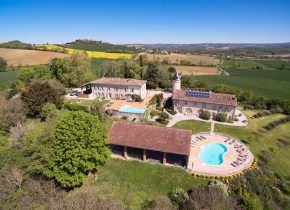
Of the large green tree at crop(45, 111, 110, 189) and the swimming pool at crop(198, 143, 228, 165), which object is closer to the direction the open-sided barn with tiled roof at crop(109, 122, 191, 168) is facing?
the large green tree

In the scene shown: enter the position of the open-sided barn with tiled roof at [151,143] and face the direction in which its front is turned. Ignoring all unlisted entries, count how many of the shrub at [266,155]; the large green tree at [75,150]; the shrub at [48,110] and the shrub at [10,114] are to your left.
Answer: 1

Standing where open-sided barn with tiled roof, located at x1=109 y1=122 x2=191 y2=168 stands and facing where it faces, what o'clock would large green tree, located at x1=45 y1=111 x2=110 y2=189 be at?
The large green tree is roughly at 2 o'clock from the open-sided barn with tiled roof.

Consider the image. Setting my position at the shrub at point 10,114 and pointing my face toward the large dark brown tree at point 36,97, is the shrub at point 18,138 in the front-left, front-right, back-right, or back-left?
back-right

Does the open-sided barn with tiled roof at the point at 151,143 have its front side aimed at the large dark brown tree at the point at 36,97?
no

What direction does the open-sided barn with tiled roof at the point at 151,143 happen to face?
toward the camera

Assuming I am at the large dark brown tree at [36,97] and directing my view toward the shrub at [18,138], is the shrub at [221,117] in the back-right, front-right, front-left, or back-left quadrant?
front-left

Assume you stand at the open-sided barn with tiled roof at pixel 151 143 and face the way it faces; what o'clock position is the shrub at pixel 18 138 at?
The shrub is roughly at 3 o'clock from the open-sided barn with tiled roof.

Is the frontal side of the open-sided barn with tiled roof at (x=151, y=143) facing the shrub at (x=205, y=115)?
no

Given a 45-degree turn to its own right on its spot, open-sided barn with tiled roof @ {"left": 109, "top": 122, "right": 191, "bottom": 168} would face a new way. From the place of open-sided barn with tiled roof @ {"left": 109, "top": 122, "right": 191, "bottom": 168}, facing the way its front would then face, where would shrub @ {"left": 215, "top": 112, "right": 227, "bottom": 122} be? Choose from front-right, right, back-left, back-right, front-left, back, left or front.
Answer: back

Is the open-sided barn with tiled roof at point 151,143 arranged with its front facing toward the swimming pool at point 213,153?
no

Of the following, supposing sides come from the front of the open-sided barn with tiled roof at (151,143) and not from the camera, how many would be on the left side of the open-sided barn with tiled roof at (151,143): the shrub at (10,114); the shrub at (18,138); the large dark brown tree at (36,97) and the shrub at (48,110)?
0

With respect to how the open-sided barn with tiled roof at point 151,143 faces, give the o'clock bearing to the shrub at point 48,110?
The shrub is roughly at 4 o'clock from the open-sided barn with tiled roof.

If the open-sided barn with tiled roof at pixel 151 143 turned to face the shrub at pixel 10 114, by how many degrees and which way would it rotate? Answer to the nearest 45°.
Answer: approximately 90° to its right

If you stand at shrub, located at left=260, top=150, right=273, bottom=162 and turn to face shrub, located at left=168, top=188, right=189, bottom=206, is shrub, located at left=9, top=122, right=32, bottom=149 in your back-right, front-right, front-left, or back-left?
front-right

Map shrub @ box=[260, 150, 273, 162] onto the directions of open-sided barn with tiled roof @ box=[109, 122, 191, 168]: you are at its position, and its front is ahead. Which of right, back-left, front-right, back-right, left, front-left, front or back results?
left
